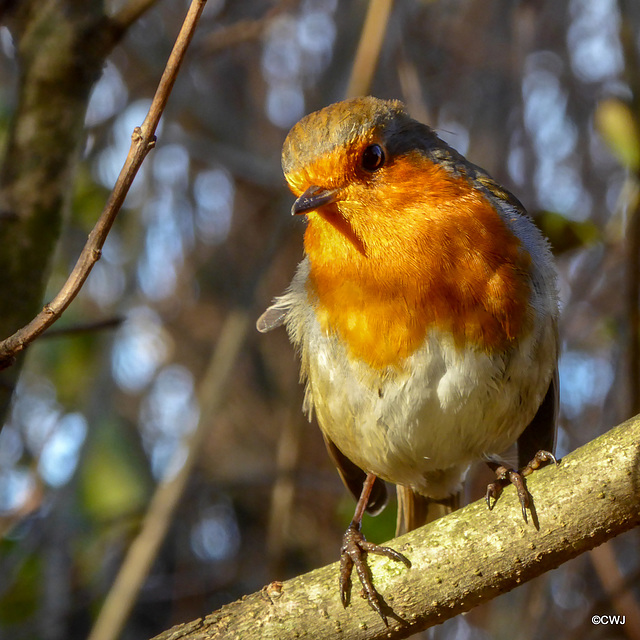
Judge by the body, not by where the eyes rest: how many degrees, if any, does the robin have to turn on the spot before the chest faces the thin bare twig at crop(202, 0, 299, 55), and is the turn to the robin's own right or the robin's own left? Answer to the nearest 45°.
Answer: approximately 180°

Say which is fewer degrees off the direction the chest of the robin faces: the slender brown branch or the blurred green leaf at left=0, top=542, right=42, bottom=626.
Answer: the slender brown branch

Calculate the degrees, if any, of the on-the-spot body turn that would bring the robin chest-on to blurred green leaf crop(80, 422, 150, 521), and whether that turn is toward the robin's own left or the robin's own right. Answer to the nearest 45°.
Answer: approximately 135° to the robin's own right

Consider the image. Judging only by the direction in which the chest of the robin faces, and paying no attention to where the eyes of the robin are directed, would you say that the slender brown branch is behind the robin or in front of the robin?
behind

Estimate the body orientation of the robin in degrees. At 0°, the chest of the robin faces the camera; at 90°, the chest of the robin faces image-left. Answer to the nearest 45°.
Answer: approximately 0°

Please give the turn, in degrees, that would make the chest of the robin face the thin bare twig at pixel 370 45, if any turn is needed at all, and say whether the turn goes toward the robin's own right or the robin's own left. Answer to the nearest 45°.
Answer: approximately 180°

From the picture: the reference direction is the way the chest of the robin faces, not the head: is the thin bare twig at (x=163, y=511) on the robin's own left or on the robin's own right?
on the robin's own right
